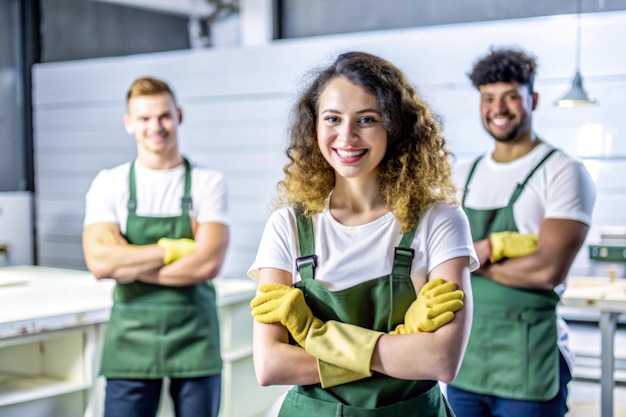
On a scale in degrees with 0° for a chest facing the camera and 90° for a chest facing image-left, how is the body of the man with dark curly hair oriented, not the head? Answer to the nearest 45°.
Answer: approximately 45°

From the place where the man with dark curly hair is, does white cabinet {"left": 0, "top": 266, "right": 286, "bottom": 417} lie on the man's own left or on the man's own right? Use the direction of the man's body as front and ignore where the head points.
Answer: on the man's own right

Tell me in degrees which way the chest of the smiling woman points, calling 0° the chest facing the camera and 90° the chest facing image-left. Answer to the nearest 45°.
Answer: approximately 0°

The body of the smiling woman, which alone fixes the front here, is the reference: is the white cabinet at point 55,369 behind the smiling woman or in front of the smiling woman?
behind

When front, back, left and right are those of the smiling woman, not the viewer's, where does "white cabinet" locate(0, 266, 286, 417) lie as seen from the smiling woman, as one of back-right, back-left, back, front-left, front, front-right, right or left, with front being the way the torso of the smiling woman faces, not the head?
back-right

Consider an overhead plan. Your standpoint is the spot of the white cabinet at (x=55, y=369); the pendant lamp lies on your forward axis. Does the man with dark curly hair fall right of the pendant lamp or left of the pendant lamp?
right

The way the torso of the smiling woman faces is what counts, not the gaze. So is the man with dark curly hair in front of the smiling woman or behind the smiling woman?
behind
